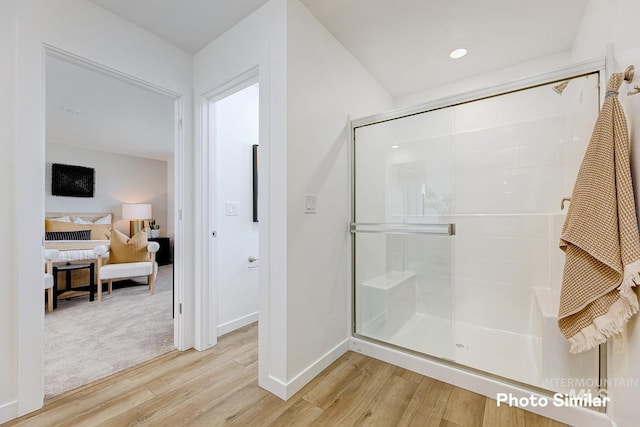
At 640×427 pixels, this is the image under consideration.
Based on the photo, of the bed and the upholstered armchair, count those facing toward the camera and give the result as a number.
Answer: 2

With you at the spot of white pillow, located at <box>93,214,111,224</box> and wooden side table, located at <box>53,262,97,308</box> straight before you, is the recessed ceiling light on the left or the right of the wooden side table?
left

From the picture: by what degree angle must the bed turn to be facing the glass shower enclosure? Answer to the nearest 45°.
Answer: approximately 45° to its left

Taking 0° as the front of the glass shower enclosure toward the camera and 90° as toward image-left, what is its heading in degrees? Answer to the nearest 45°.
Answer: approximately 45°

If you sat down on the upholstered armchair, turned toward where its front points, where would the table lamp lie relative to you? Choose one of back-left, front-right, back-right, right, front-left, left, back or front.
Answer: back

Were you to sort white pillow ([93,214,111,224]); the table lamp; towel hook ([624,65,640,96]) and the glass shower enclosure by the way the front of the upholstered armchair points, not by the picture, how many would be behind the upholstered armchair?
2

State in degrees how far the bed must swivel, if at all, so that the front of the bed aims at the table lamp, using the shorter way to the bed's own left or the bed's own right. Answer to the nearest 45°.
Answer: approximately 135° to the bed's own left

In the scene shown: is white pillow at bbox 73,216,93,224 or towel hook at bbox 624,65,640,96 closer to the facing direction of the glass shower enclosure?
the white pillow

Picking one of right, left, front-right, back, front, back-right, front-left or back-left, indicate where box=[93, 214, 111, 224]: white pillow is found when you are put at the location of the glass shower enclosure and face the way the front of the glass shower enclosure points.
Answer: front-right

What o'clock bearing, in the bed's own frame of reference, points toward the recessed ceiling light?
The recessed ceiling light is roughly at 11 o'clock from the bed.

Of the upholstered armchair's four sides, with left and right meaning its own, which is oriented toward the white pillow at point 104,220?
back

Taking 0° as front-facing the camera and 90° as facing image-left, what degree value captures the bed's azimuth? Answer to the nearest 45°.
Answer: approximately 0°

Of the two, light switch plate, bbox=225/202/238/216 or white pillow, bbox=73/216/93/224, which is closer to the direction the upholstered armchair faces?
the light switch plate
